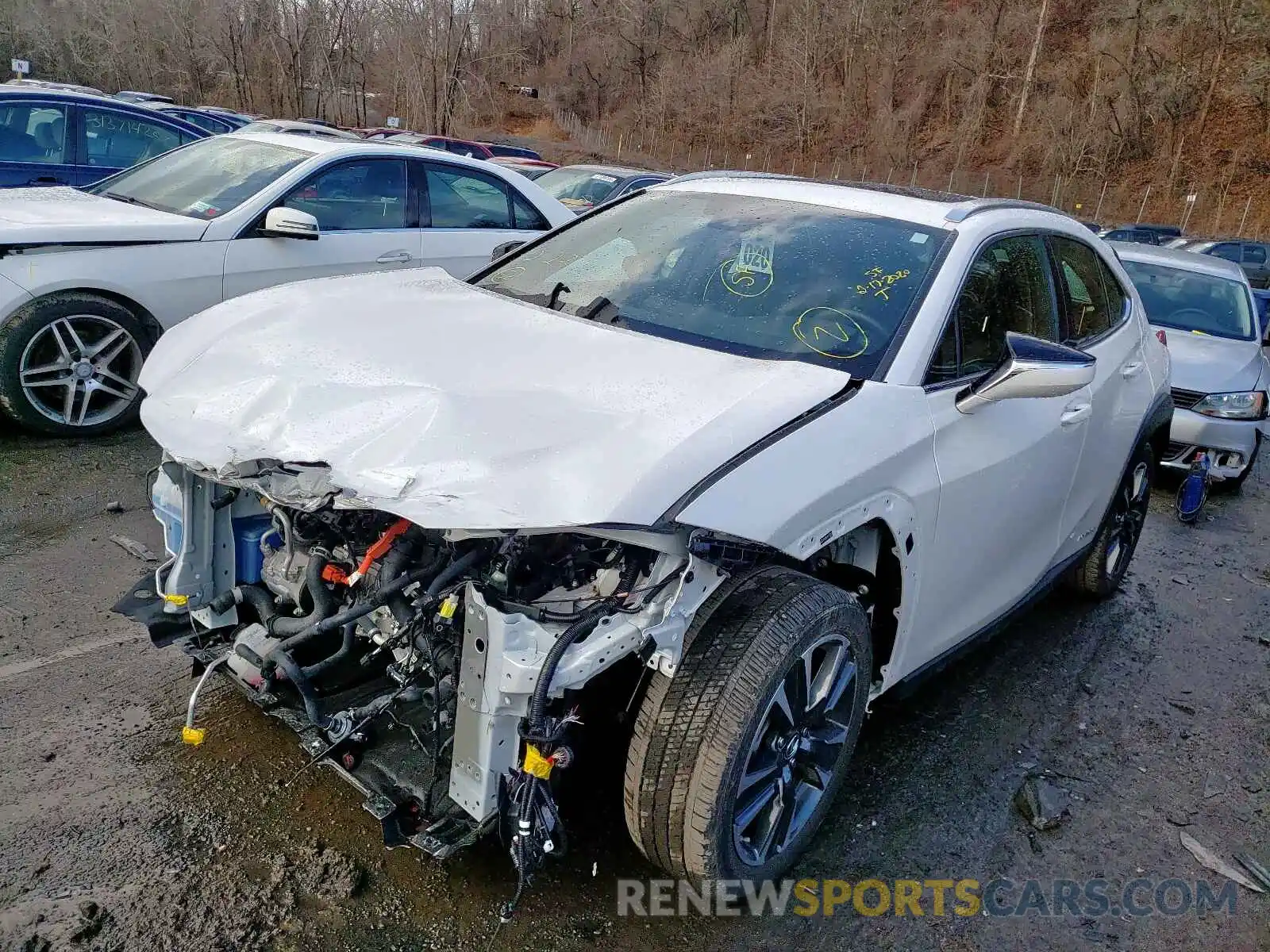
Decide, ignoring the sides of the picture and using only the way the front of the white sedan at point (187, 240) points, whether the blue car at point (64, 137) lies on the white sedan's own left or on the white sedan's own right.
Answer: on the white sedan's own right

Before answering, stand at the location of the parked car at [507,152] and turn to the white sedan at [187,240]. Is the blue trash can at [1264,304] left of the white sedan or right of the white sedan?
left

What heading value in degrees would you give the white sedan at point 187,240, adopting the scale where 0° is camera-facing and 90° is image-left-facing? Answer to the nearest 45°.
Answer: approximately 45°

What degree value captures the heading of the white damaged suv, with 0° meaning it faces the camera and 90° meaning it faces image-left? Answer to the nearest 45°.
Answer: approximately 45°

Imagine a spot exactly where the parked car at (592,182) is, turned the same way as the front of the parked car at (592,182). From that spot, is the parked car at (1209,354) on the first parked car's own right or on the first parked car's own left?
on the first parked car's own left

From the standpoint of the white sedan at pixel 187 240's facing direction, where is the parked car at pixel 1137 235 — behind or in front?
behind

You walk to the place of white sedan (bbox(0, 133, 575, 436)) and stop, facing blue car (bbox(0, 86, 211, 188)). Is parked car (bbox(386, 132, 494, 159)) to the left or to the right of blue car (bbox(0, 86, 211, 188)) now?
right
